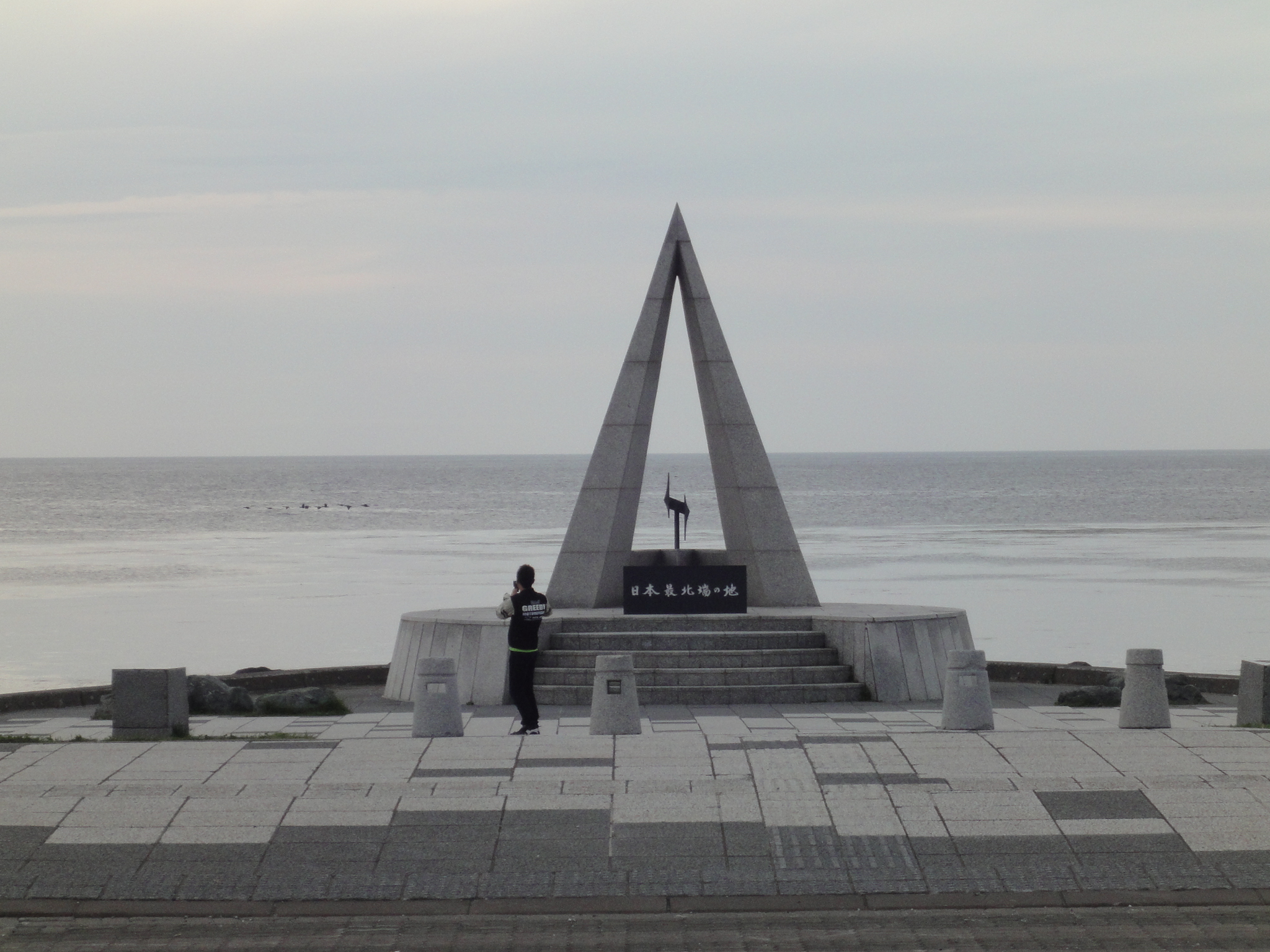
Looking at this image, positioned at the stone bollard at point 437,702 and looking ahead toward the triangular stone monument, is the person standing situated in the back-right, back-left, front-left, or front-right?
front-right

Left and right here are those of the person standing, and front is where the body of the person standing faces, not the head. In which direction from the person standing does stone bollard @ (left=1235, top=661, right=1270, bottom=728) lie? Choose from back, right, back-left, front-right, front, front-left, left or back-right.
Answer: back-right

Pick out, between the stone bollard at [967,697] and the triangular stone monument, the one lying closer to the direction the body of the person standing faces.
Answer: the triangular stone monument

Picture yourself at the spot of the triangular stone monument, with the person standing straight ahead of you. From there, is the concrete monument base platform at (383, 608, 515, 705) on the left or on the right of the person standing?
right

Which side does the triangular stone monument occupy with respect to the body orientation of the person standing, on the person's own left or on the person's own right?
on the person's own right

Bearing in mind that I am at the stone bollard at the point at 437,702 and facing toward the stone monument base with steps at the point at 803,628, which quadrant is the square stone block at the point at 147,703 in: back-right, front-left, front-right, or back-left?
back-left

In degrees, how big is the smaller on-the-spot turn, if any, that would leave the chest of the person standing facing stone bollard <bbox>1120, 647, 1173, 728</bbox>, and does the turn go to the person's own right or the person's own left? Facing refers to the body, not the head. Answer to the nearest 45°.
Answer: approximately 135° to the person's own right

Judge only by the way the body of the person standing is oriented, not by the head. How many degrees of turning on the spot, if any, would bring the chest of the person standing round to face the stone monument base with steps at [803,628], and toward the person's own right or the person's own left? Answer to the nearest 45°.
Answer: approximately 90° to the person's own right

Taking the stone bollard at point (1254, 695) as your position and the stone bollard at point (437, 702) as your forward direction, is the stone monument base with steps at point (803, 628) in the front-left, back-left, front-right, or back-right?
front-right

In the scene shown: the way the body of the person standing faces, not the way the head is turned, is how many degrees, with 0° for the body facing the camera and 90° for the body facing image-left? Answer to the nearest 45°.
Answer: approximately 135°
